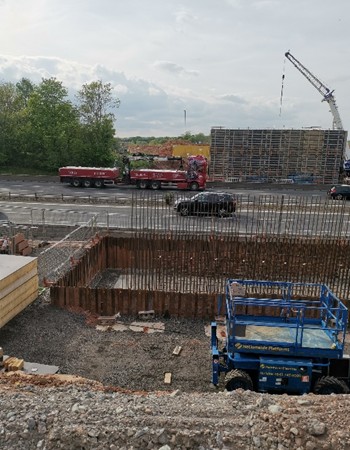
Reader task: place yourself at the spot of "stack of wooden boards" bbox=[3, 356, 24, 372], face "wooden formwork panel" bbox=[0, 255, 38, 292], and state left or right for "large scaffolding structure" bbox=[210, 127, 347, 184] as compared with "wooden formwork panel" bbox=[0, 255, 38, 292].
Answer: right

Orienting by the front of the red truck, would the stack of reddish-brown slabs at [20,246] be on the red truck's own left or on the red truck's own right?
on the red truck's own right

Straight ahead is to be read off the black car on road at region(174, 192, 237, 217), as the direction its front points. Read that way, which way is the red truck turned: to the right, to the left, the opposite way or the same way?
the opposite way

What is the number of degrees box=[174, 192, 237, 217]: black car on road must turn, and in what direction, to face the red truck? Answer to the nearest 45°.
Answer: approximately 45° to its right

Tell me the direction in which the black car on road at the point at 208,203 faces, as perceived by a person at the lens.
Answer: facing to the left of the viewer

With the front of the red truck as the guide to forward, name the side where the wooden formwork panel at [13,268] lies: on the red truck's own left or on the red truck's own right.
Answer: on the red truck's own right

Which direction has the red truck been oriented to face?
to the viewer's right

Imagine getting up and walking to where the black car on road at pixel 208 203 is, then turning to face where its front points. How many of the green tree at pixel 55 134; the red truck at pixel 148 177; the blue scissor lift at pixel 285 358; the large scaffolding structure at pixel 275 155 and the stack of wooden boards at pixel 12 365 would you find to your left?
2

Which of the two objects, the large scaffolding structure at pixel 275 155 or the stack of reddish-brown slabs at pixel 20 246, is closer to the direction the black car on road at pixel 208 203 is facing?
the stack of reddish-brown slabs

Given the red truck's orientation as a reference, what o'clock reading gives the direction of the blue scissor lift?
The blue scissor lift is roughly at 3 o'clock from the red truck.
